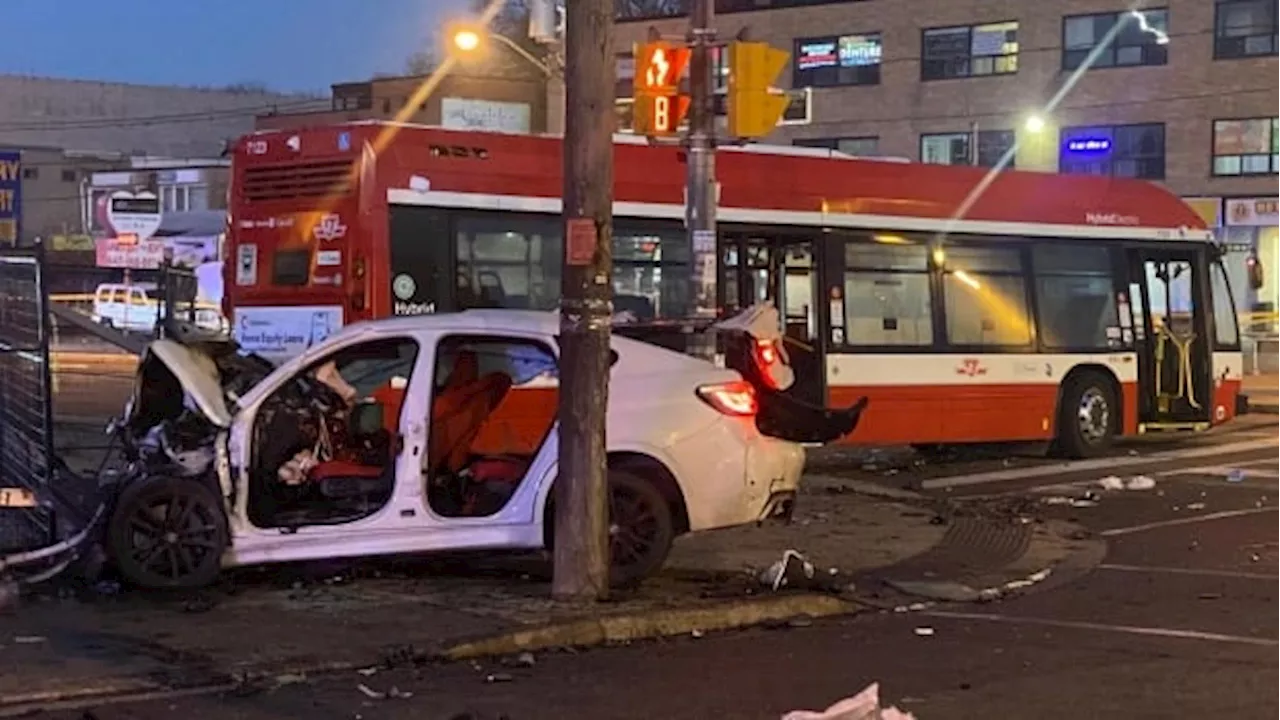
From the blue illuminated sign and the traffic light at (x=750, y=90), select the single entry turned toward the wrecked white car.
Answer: the blue illuminated sign

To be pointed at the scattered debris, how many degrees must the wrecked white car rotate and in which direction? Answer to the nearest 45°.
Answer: approximately 180°

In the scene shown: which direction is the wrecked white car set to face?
to the viewer's left

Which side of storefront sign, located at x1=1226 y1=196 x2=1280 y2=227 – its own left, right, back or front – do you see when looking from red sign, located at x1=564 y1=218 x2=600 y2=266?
front

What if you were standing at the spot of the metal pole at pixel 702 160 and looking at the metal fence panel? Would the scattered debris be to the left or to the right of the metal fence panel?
left

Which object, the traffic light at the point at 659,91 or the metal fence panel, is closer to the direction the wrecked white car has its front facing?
the metal fence panel

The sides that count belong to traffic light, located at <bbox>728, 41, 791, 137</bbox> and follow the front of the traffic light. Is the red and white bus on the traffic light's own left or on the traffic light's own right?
on the traffic light's own left

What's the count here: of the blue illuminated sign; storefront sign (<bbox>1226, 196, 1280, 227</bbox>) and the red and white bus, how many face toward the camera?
2

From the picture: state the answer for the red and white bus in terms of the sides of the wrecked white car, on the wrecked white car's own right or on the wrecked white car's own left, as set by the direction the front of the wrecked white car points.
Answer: on the wrecked white car's own right

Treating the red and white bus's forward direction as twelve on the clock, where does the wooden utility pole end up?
The wooden utility pole is roughly at 5 o'clock from the red and white bus.

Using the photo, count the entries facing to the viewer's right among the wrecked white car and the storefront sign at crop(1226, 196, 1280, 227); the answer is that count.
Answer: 0

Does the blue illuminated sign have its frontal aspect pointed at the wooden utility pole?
yes

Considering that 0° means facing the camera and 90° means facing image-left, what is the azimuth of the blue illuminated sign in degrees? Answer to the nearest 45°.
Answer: approximately 0°

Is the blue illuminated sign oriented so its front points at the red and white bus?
yes

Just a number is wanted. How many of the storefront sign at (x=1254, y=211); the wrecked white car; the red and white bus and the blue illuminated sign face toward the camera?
2

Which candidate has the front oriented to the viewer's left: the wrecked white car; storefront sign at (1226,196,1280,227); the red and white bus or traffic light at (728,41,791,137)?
the wrecked white car

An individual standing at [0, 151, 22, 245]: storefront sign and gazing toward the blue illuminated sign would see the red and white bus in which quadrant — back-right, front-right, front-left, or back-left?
front-right
